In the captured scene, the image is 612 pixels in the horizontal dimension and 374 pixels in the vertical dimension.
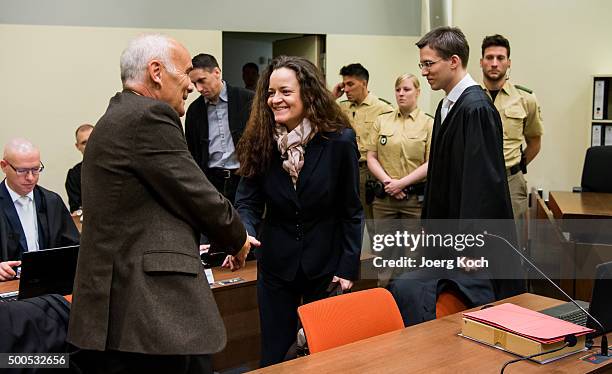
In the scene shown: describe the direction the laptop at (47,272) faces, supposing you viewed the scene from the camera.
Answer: facing away from the viewer and to the left of the viewer

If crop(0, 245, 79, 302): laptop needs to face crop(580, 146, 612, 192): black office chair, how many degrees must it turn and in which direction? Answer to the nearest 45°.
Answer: approximately 135° to its right

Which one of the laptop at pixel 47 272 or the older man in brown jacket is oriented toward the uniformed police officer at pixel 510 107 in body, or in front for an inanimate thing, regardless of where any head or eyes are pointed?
the older man in brown jacket

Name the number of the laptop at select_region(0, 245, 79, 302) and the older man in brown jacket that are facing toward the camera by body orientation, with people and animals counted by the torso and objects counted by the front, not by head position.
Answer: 0

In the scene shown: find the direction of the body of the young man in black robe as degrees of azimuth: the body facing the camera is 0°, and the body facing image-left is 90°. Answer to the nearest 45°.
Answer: approximately 45°

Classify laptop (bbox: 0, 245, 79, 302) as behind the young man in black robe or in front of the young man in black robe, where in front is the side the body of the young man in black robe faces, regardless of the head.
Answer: in front

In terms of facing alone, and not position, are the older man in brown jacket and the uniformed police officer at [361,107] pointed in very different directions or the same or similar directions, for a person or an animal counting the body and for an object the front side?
very different directions

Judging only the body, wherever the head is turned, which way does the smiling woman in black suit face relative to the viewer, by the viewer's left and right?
facing the viewer and to the left of the viewer

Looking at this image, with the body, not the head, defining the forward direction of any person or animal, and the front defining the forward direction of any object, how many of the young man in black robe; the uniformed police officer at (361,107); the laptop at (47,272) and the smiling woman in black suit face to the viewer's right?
0

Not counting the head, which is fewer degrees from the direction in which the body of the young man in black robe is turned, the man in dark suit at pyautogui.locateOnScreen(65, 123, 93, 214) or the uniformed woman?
the man in dark suit

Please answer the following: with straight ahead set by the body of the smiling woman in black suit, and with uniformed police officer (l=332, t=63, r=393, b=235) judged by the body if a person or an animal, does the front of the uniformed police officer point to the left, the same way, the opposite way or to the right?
the same way

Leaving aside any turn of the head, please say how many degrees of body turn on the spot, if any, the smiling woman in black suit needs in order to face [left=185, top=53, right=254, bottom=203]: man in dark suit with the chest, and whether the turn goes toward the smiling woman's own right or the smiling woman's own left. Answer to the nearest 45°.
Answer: approximately 135° to the smiling woman's own right

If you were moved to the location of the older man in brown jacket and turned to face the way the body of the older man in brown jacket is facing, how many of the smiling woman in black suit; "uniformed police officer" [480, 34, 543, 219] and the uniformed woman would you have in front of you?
3

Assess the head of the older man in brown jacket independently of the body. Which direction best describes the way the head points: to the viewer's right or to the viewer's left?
to the viewer's right

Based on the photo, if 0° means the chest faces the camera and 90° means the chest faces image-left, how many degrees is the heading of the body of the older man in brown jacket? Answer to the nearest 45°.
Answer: approximately 225°
